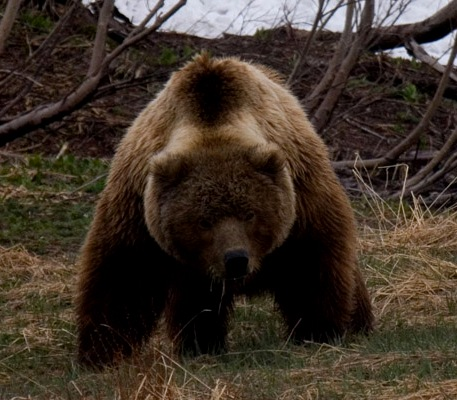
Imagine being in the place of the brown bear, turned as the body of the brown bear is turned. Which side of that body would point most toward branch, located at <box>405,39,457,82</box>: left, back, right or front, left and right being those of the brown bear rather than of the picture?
back

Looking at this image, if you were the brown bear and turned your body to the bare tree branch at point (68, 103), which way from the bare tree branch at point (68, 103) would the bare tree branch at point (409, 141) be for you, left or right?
right

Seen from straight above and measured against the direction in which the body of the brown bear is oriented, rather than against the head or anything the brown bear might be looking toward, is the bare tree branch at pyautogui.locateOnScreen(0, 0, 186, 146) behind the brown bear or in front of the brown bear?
behind

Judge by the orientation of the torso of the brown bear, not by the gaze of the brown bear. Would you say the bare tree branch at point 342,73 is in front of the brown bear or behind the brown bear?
behind

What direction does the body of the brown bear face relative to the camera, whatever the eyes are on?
toward the camera

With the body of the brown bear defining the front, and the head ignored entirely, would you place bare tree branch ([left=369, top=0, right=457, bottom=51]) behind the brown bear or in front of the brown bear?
behind

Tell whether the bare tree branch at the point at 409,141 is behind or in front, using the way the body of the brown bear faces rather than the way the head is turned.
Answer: behind

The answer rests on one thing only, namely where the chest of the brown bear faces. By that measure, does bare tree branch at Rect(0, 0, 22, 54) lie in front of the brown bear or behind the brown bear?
behind
